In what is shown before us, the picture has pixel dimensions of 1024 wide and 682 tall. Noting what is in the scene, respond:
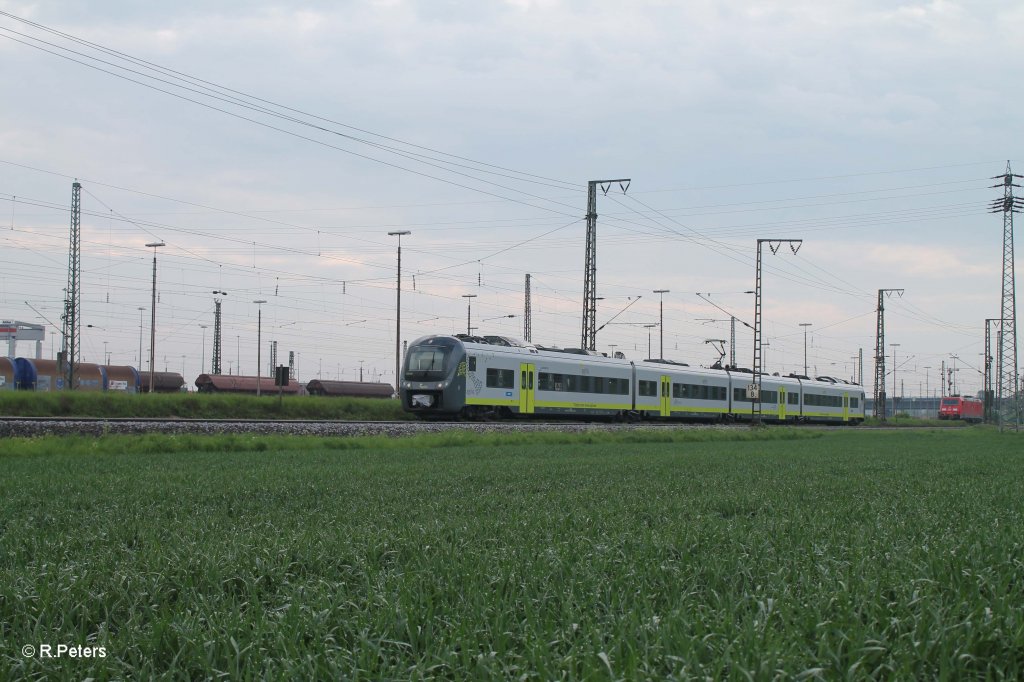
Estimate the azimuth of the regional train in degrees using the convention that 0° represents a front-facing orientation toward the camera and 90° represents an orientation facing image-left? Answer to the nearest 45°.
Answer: approximately 45°
